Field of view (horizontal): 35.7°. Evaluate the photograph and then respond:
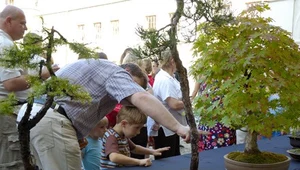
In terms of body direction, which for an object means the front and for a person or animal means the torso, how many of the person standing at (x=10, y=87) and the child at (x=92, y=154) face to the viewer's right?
2

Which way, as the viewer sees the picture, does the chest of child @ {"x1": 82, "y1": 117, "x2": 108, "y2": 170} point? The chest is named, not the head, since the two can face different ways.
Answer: to the viewer's right

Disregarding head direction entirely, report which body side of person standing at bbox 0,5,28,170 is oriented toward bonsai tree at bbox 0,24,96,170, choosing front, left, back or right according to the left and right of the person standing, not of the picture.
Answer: right

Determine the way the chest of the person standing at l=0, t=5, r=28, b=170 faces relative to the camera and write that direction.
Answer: to the viewer's right

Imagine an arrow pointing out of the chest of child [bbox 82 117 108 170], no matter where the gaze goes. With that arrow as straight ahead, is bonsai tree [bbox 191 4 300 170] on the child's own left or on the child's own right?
on the child's own right
